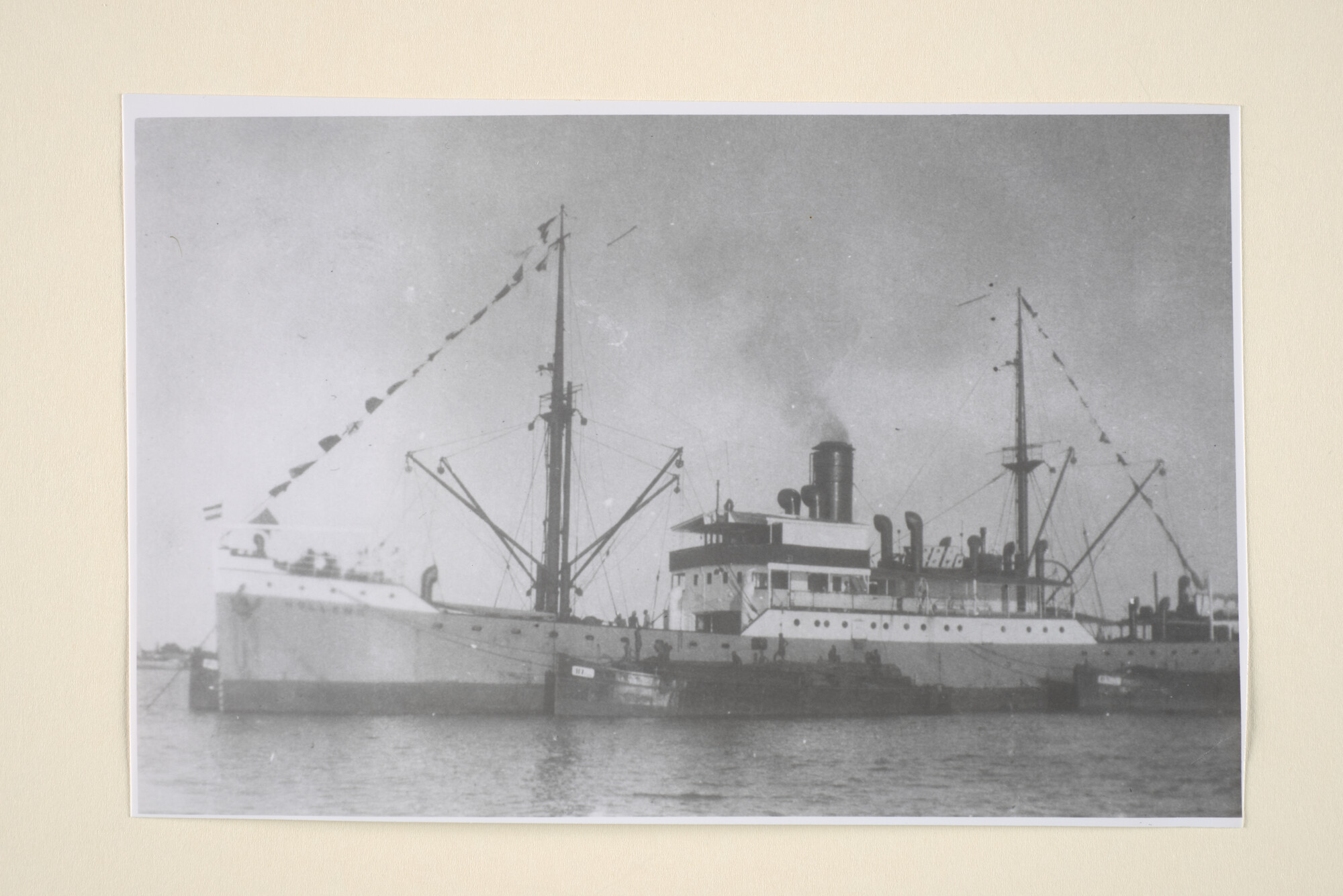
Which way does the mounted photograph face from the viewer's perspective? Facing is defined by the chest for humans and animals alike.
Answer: toward the camera
